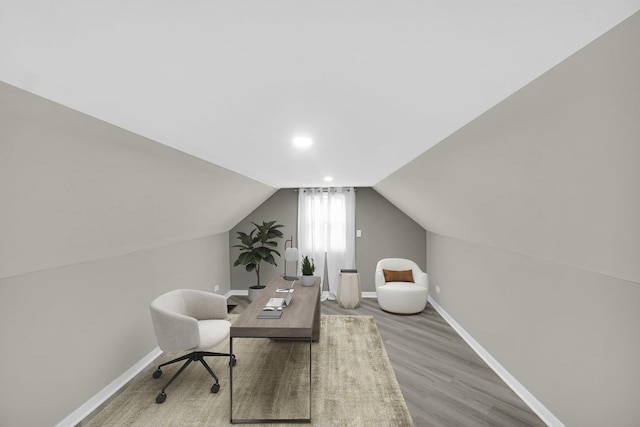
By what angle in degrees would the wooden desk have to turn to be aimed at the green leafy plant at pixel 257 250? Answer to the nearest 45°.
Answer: approximately 90° to its right

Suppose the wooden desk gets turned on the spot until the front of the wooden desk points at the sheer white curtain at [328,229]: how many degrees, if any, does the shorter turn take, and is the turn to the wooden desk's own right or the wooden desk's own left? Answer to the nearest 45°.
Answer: approximately 90° to the wooden desk's own right

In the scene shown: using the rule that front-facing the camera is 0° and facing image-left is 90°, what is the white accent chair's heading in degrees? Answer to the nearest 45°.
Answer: approximately 0°

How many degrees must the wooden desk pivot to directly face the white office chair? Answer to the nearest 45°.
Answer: approximately 45° to its right

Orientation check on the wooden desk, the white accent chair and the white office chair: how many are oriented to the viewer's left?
1

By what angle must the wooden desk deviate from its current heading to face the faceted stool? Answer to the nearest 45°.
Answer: approximately 135° to its right

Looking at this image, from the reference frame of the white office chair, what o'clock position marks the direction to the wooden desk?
The wooden desk is roughly at 12 o'clock from the white office chair.

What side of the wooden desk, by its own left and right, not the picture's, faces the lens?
left

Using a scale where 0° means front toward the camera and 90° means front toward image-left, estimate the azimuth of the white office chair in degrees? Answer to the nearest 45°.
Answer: approximately 315°
